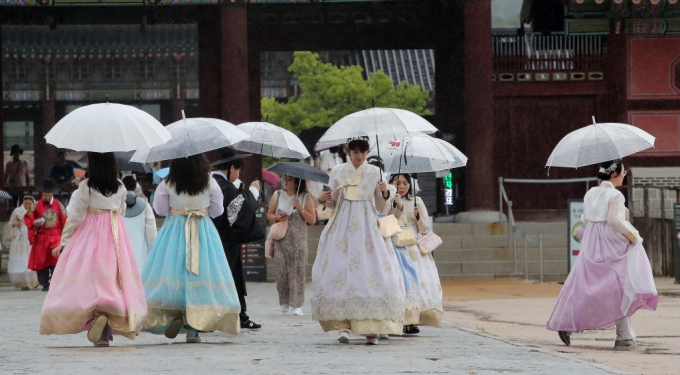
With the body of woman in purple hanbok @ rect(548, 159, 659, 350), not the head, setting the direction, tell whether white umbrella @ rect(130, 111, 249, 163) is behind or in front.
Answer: behind

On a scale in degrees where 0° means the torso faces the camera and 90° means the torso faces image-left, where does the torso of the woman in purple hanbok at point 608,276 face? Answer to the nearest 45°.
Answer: approximately 225°

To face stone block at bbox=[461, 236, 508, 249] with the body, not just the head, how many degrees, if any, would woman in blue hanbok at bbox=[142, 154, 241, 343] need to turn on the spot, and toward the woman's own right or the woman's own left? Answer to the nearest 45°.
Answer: approximately 45° to the woman's own right

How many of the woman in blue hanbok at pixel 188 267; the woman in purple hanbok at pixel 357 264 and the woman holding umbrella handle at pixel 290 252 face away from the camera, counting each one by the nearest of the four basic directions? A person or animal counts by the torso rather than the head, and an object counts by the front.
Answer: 1

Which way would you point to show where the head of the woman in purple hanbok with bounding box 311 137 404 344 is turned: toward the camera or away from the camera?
toward the camera

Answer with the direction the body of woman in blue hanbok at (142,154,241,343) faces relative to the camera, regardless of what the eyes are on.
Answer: away from the camera

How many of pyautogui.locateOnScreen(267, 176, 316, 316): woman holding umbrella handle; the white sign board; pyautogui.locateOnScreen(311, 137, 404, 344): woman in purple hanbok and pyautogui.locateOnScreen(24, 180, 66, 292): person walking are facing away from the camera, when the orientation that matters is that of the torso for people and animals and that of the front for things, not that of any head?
0

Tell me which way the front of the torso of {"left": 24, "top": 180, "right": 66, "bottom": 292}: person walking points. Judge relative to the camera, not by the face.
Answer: toward the camera

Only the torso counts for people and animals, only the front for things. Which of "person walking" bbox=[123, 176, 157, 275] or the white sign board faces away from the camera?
the person walking

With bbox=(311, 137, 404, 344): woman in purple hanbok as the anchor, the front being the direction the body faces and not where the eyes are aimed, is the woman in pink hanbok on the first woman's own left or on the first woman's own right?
on the first woman's own right

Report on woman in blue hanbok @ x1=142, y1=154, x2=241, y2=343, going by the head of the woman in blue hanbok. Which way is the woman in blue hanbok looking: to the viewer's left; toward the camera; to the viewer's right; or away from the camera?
away from the camera

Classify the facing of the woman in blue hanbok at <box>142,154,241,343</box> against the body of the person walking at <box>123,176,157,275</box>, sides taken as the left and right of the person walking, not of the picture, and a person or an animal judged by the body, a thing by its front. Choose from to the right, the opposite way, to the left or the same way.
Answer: the same way

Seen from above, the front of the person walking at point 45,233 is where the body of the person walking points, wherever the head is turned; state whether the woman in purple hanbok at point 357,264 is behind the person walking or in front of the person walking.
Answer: in front

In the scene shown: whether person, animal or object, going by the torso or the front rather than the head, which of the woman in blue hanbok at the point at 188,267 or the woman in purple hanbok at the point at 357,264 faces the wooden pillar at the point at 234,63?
the woman in blue hanbok

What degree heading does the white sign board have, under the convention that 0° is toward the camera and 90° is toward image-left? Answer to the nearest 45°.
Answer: approximately 0°

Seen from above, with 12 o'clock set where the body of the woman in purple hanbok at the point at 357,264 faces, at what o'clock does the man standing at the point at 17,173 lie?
The man standing is roughly at 5 o'clock from the woman in purple hanbok.

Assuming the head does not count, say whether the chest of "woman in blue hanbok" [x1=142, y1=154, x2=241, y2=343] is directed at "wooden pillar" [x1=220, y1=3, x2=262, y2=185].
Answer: yes
